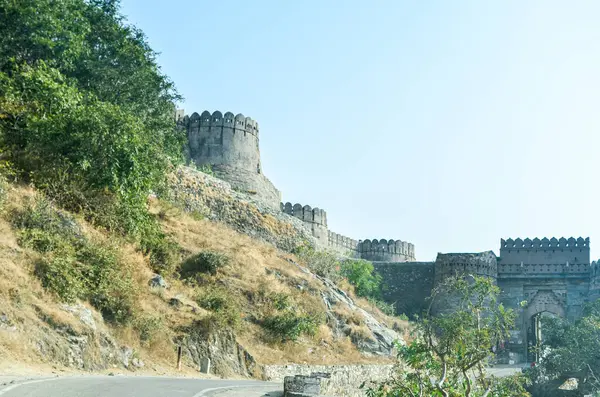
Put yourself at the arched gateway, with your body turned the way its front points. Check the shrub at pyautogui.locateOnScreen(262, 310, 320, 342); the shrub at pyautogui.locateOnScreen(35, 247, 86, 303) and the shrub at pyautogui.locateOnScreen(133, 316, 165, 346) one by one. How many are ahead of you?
3

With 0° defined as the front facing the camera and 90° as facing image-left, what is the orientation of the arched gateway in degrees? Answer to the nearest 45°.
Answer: approximately 0°

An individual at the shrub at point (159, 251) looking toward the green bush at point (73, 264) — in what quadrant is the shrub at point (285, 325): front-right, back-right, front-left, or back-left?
back-left

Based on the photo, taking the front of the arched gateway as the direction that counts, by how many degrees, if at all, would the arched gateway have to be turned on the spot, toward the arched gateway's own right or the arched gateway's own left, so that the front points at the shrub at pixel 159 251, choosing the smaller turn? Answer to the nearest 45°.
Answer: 0° — it already faces it

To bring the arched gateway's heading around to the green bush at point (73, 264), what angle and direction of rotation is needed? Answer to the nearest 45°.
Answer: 0° — it already faces it

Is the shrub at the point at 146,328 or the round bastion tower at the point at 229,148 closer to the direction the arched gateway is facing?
the shrub

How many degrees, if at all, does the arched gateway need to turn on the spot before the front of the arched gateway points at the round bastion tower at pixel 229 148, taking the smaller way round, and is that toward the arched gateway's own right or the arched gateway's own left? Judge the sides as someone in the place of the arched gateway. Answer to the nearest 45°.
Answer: approximately 45° to the arched gateway's own right

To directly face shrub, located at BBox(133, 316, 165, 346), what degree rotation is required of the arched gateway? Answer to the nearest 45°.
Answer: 0° — it already faces it

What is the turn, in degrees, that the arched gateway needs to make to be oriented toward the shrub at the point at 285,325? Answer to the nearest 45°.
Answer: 0° — it already faces it

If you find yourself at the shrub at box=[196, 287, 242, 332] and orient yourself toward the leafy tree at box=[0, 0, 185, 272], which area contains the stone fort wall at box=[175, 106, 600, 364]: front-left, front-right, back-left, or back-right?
back-right

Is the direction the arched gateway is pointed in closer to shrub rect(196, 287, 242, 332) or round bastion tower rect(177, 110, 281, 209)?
the shrub

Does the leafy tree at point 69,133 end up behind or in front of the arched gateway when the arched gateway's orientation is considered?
in front

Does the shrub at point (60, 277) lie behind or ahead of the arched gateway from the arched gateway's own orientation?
ahead

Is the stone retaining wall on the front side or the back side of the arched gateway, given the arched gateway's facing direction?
on the front side
